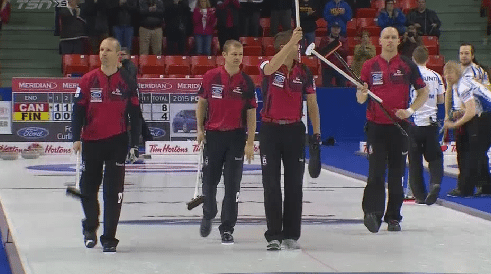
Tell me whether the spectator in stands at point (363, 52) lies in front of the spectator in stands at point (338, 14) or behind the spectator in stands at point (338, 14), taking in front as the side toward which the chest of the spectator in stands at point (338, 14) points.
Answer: in front

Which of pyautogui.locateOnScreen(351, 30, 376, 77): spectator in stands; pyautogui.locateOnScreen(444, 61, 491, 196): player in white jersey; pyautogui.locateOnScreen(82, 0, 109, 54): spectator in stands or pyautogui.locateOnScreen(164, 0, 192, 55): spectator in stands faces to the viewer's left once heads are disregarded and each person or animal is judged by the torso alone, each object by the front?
the player in white jersey

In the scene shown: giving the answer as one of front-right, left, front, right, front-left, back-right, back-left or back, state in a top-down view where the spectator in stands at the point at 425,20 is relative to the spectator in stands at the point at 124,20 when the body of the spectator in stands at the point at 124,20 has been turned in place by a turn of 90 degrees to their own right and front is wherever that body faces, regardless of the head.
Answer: back

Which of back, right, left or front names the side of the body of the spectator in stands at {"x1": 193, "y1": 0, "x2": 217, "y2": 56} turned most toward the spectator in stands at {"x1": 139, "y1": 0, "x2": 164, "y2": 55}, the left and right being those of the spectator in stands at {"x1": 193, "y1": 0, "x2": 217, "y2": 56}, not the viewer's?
right

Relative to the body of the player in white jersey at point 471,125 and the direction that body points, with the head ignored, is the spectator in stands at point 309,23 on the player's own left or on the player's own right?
on the player's own right

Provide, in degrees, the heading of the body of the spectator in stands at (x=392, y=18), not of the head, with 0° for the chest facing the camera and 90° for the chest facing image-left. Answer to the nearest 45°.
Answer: approximately 0°

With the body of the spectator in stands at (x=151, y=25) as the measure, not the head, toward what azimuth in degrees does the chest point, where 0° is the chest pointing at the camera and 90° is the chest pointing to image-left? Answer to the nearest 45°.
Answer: approximately 0°

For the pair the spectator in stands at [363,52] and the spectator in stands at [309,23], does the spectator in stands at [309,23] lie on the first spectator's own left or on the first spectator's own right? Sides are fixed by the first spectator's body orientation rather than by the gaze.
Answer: on the first spectator's own right
